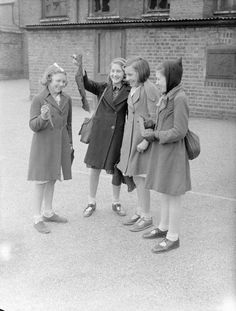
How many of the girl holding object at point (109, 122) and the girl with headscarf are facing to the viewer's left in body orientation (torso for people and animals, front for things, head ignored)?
1

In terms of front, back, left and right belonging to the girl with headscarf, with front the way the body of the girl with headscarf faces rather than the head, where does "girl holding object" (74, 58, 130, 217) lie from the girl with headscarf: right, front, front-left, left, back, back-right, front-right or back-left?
front-right

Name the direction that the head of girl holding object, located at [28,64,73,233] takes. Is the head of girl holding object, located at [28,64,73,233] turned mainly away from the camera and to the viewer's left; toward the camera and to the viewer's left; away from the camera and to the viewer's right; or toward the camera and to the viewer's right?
toward the camera and to the viewer's right

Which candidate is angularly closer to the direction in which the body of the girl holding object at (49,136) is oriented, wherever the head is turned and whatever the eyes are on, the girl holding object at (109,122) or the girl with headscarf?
the girl with headscarf

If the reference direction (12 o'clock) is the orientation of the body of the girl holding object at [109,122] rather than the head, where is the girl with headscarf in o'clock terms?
The girl with headscarf is roughly at 11 o'clock from the girl holding object.

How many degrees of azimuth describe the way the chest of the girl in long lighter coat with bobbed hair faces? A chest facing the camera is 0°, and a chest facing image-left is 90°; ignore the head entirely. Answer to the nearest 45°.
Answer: approximately 45°

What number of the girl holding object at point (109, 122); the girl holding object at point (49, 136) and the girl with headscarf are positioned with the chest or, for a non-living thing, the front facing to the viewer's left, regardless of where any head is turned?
1

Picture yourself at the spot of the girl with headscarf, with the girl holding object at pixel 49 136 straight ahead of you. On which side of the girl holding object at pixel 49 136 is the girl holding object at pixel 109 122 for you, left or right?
right

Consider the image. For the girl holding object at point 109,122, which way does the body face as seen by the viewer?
toward the camera

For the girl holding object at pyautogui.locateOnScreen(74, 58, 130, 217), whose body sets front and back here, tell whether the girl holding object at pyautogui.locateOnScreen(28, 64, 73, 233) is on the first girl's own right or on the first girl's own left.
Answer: on the first girl's own right

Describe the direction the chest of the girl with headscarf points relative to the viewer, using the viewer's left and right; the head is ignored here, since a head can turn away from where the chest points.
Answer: facing to the left of the viewer

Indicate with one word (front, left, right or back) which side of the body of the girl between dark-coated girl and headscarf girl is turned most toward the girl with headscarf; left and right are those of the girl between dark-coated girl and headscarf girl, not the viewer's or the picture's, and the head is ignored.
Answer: left
